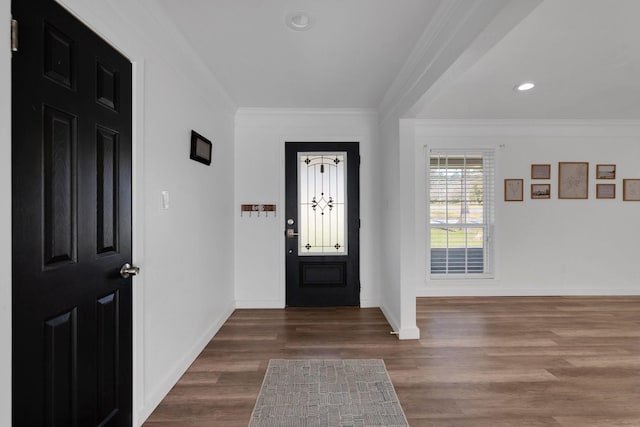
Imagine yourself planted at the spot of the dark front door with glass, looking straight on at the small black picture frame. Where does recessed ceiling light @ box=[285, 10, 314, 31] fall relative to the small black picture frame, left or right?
left

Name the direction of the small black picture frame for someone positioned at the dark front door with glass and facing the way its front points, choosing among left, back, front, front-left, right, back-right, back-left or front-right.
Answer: front-right

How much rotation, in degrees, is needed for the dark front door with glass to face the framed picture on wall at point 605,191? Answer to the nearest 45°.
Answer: approximately 90° to its left

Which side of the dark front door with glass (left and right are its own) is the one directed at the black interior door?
front

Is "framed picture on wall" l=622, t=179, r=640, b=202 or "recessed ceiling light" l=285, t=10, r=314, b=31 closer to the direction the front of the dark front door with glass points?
the recessed ceiling light

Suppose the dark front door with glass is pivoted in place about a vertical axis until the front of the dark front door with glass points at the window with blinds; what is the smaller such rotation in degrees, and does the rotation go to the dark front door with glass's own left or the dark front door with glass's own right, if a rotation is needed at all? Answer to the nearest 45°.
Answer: approximately 90° to the dark front door with glass's own left

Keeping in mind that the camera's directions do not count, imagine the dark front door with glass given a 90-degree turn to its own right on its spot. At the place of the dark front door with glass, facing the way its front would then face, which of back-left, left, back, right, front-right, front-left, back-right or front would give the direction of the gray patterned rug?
left

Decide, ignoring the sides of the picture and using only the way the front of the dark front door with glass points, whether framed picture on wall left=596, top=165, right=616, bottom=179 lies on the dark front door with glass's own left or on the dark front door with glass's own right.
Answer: on the dark front door with glass's own left

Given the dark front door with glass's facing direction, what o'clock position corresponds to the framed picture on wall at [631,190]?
The framed picture on wall is roughly at 9 o'clock from the dark front door with glass.

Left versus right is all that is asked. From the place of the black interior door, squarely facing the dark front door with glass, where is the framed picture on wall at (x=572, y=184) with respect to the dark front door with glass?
right

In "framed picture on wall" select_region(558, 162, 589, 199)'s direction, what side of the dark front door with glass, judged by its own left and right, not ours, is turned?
left

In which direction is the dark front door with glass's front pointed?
toward the camera

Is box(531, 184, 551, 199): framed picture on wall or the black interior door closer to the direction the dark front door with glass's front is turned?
the black interior door

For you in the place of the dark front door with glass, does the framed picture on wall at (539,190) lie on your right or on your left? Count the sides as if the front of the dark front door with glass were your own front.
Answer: on your left
